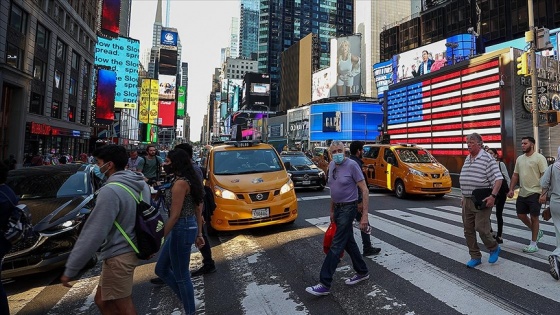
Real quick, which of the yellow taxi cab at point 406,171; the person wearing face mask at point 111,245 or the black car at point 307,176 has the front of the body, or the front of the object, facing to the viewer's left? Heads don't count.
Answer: the person wearing face mask

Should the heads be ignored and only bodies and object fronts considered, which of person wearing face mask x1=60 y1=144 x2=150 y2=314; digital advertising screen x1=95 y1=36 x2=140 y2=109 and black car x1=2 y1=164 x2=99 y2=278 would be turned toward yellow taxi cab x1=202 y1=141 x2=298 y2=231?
the digital advertising screen

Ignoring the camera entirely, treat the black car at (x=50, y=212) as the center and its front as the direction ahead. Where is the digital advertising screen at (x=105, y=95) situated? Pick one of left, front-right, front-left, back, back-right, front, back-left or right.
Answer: back-right

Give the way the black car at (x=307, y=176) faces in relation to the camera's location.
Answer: facing the viewer and to the right of the viewer

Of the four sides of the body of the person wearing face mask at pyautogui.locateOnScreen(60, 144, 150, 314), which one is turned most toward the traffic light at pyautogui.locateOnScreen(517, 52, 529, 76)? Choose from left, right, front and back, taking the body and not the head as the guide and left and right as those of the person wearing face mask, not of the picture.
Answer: back

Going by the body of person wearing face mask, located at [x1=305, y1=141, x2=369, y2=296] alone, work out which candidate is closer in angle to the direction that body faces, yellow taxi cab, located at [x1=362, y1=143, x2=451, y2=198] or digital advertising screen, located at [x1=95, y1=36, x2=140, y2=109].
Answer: the digital advertising screen

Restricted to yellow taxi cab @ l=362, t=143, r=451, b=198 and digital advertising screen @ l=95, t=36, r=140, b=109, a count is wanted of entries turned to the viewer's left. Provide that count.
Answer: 0

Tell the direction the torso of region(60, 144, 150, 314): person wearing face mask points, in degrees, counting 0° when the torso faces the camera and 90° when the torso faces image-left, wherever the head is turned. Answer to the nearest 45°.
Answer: approximately 90°
